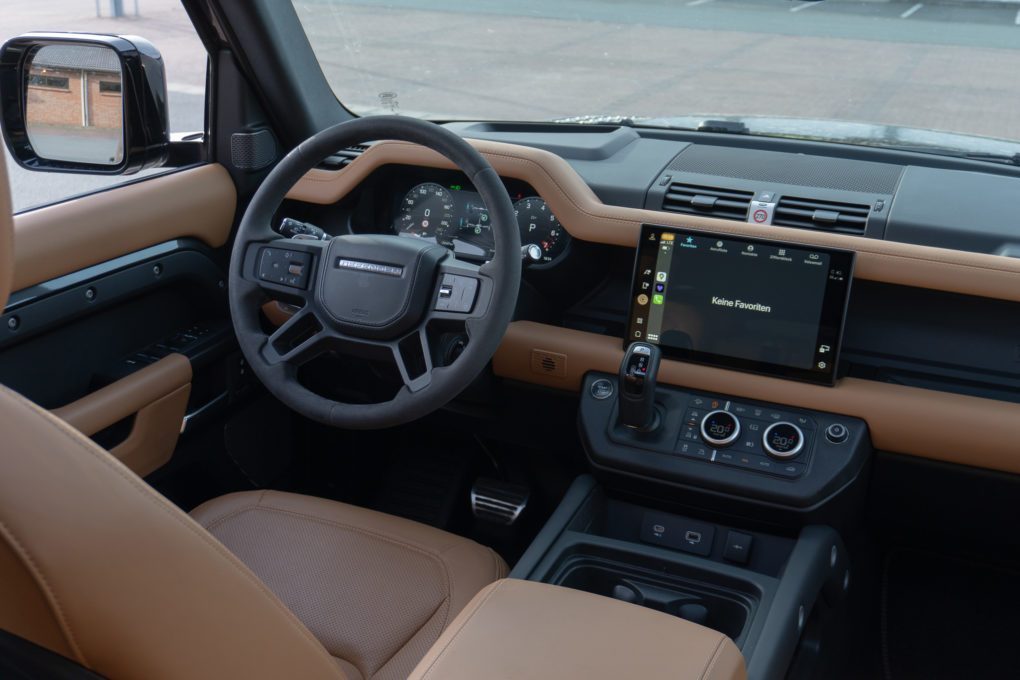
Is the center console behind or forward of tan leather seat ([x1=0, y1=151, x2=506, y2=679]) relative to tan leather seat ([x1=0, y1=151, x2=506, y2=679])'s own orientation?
forward

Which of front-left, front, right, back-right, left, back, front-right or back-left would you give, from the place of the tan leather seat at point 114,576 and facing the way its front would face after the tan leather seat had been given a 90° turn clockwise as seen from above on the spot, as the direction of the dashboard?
left

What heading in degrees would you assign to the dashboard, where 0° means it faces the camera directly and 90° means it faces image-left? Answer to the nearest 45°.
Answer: approximately 45°

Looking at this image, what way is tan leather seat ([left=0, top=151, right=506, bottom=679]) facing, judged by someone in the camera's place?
facing away from the viewer and to the right of the viewer

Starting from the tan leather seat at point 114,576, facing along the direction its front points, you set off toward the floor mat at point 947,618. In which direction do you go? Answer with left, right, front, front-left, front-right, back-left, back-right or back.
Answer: front
